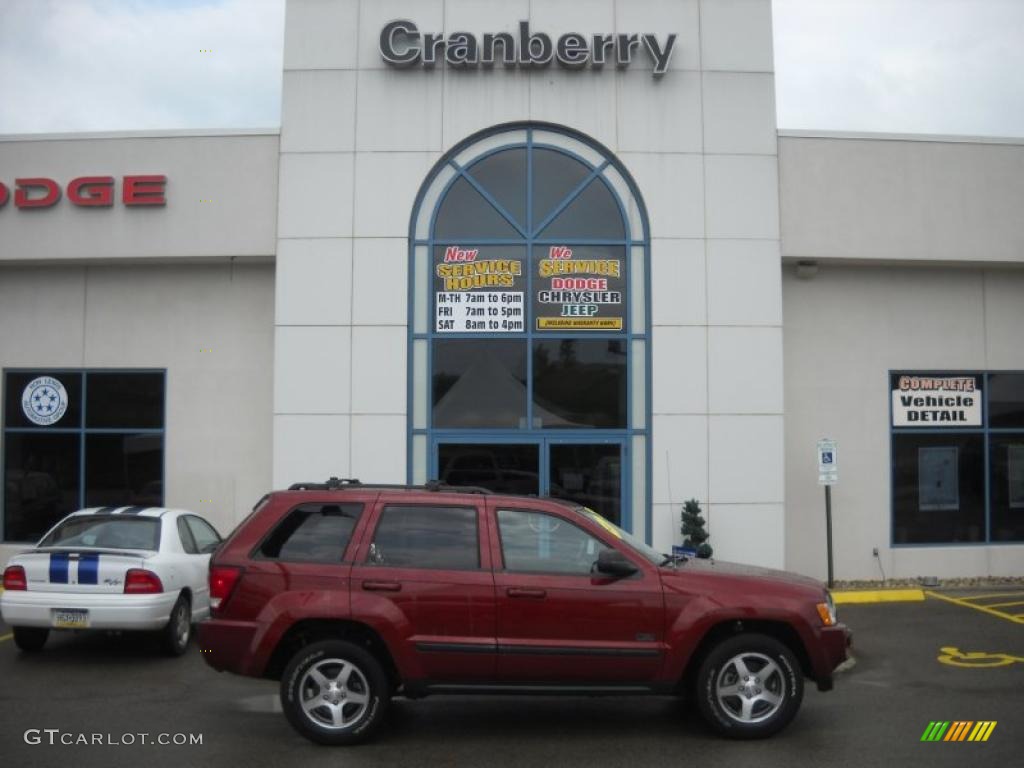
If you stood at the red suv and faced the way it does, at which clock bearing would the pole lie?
The pole is roughly at 10 o'clock from the red suv.

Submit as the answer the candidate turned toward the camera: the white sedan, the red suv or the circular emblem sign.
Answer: the circular emblem sign

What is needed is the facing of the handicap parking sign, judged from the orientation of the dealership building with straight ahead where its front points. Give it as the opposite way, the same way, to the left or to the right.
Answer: the same way

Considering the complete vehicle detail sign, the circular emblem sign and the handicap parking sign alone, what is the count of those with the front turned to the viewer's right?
0

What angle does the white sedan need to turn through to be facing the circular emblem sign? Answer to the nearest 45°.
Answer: approximately 45° to its left

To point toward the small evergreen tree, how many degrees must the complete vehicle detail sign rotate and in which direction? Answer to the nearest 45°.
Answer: approximately 45° to its right

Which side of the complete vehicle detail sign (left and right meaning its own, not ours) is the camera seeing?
front

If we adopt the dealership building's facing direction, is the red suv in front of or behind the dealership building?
in front

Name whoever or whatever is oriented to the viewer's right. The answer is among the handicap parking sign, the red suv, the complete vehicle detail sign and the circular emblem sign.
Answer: the red suv

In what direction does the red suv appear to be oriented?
to the viewer's right

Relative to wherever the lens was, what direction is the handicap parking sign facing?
facing the viewer

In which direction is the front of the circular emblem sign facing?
toward the camera

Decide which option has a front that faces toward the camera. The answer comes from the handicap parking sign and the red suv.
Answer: the handicap parking sign

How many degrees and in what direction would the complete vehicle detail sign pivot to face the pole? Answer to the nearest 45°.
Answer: approximately 45° to its right

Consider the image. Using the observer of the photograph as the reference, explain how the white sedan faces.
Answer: facing away from the viewer and to the right of the viewer

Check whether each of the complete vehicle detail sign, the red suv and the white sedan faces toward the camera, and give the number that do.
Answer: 1

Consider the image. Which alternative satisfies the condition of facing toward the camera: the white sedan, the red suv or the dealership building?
the dealership building

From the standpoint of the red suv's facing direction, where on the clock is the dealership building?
The dealership building is roughly at 9 o'clock from the red suv.

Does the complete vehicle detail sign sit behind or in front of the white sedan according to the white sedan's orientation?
in front

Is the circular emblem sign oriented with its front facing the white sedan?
yes
